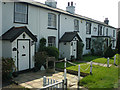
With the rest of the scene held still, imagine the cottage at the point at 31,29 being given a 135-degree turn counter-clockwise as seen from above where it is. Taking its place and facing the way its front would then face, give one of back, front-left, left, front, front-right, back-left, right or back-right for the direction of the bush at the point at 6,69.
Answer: back
